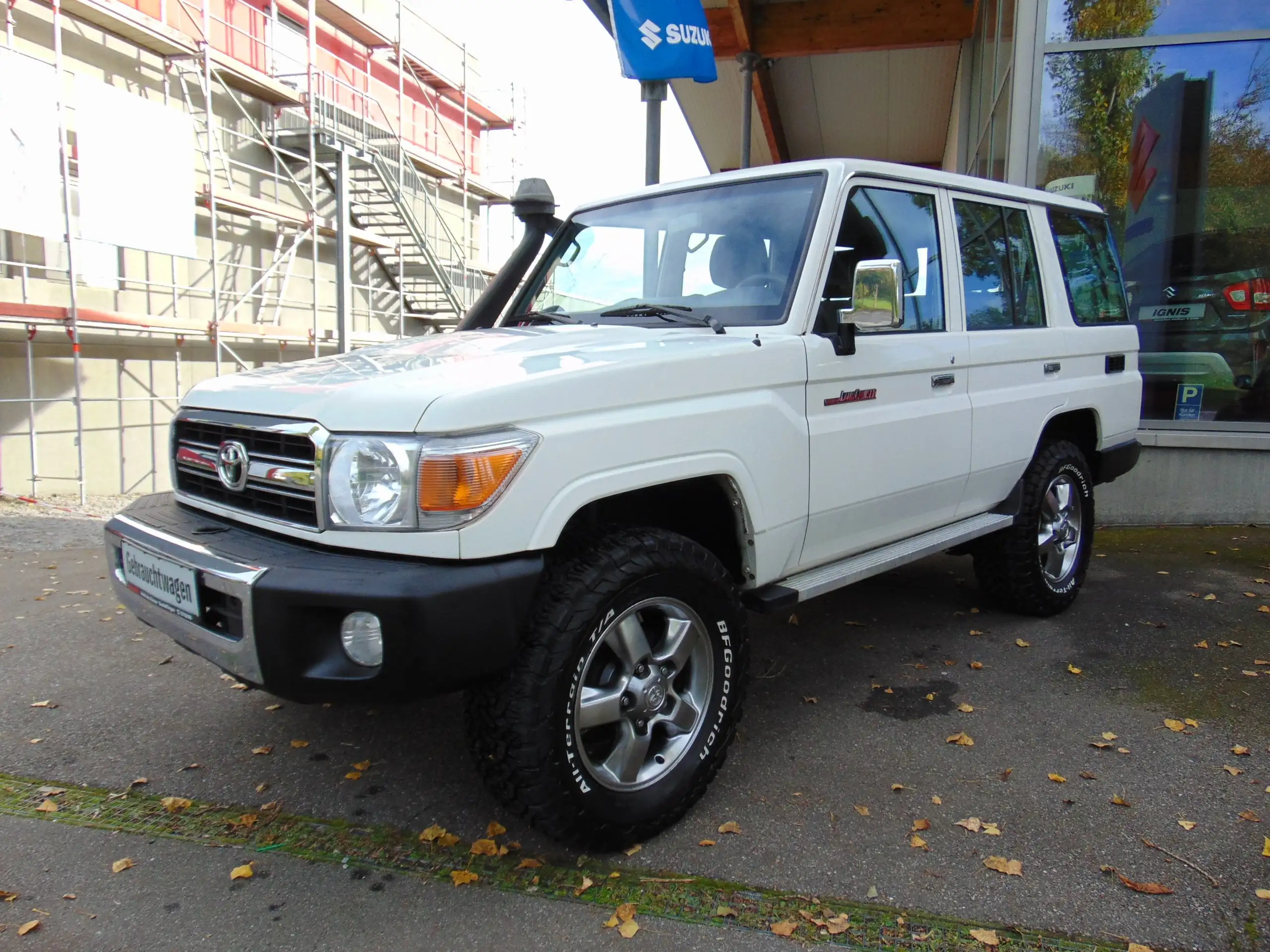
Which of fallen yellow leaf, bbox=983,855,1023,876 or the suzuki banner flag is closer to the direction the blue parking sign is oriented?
the fallen yellow leaf

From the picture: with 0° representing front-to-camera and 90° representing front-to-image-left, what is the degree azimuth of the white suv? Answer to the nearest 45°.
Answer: approximately 45°

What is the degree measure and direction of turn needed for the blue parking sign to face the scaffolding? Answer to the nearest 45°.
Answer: approximately 90° to its right

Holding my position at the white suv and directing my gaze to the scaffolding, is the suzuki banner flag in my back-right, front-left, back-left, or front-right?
front-right

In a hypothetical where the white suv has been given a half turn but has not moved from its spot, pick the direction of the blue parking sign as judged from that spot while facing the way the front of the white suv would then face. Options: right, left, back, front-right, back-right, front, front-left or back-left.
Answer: front

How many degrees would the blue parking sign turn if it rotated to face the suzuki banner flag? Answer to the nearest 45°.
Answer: approximately 45° to its right

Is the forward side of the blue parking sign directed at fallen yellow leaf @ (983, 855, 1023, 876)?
yes

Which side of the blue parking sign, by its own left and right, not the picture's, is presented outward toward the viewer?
front

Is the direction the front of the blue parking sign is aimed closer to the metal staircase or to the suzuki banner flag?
the suzuki banner flag
